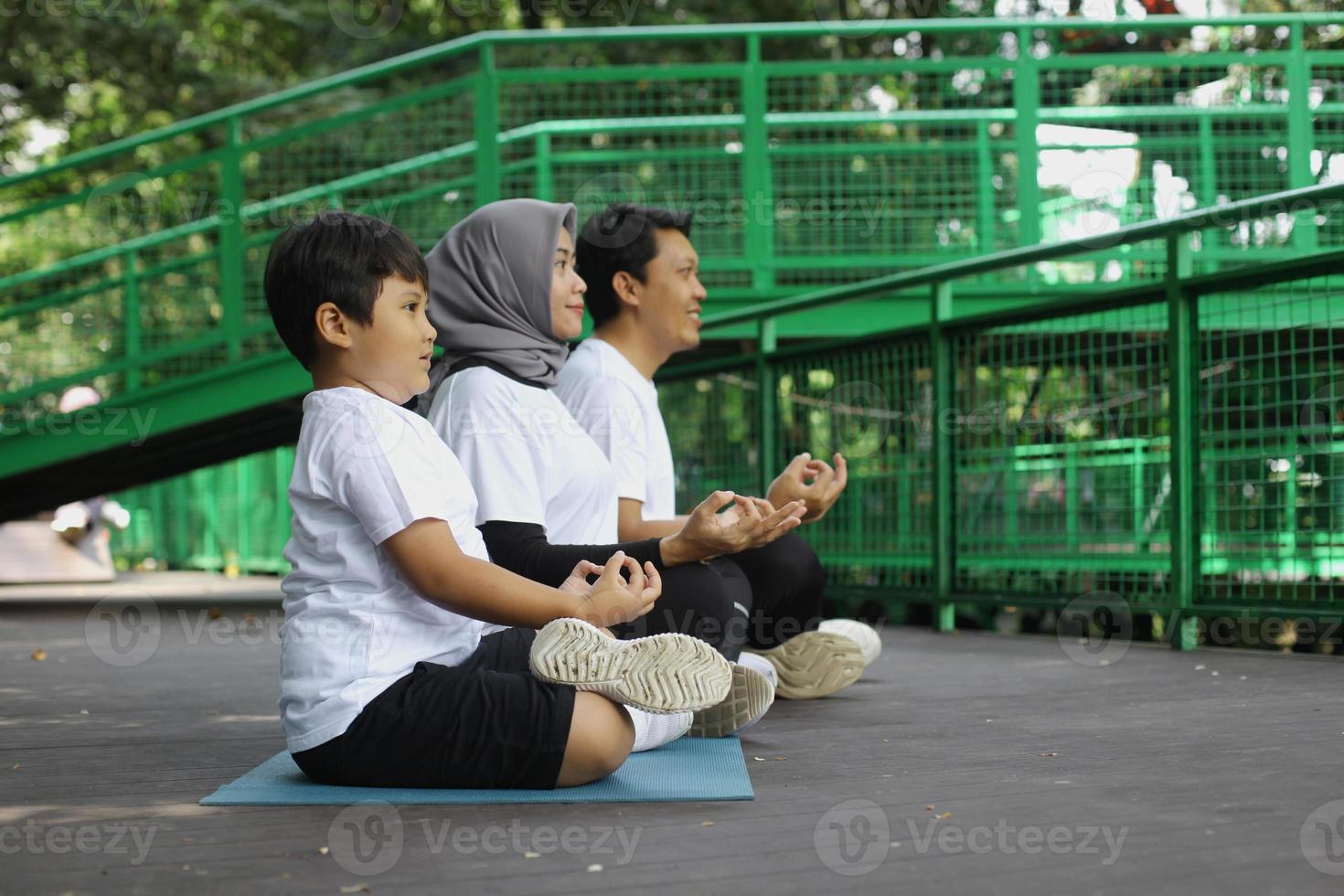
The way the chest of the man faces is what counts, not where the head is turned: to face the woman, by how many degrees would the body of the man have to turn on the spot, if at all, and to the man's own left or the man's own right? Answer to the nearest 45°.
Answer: approximately 90° to the man's own right

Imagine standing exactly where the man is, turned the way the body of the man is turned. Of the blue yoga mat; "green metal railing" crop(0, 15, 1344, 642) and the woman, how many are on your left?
1

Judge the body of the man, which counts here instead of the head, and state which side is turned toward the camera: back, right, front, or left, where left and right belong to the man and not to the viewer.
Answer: right

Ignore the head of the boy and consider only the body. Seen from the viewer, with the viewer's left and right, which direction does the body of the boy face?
facing to the right of the viewer

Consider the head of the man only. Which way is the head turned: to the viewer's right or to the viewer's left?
to the viewer's right

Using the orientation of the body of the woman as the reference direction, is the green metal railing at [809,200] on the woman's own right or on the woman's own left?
on the woman's own left

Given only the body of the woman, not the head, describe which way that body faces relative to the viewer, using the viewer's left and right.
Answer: facing to the right of the viewer

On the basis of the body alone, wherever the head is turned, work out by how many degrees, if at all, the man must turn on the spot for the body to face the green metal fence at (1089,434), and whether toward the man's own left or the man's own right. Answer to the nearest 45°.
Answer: approximately 45° to the man's own left
